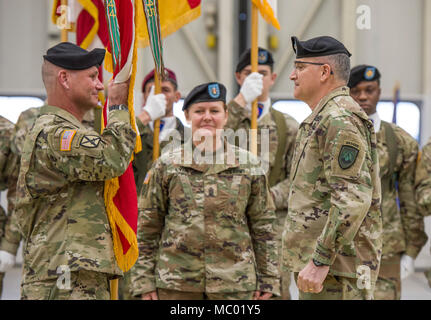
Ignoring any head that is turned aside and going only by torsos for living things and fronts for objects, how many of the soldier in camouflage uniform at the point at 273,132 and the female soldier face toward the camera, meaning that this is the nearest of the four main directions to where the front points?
2

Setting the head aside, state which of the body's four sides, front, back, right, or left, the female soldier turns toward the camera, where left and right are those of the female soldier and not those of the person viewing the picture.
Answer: front

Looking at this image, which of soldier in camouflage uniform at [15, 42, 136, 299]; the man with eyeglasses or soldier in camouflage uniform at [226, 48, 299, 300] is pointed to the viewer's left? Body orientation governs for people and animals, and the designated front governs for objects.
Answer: the man with eyeglasses

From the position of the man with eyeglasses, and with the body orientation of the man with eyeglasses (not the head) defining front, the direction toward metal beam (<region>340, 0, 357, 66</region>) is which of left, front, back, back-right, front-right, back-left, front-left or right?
right

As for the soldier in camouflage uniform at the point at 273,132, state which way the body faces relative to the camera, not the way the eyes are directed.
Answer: toward the camera

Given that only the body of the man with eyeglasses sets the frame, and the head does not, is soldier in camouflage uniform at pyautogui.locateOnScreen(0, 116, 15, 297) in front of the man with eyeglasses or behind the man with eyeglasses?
in front

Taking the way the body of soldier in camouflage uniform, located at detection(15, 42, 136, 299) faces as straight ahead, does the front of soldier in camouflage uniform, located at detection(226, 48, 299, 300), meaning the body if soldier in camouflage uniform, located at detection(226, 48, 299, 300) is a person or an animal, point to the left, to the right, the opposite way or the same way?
to the right

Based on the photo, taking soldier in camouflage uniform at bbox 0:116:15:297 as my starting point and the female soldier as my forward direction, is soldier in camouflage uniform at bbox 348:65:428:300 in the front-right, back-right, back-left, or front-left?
front-left

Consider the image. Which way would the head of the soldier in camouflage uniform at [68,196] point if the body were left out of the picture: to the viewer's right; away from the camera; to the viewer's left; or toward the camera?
to the viewer's right

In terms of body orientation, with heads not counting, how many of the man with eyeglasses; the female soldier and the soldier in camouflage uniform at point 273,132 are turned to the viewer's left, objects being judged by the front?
1

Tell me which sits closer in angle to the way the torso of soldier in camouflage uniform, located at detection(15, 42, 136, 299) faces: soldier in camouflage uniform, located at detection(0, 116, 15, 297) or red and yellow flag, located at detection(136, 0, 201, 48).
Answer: the red and yellow flag

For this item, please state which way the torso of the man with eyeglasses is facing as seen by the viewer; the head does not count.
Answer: to the viewer's left

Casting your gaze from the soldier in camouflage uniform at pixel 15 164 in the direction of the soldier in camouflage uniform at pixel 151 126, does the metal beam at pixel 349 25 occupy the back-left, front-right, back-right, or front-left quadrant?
front-left

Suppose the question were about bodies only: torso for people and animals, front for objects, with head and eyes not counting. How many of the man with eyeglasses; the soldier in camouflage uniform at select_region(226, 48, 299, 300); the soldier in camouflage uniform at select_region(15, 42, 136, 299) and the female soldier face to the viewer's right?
1
